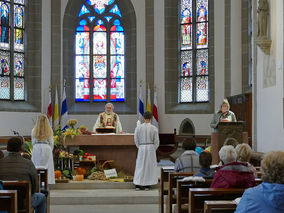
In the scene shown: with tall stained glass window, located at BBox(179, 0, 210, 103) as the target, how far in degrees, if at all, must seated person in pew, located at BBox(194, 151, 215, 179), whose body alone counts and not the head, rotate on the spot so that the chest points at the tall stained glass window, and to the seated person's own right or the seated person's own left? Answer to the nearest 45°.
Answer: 0° — they already face it

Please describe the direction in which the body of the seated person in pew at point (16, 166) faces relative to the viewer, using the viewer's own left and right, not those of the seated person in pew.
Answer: facing away from the viewer

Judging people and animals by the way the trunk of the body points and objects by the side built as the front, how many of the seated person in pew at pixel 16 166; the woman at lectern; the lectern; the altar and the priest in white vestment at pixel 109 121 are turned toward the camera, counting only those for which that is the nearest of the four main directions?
4

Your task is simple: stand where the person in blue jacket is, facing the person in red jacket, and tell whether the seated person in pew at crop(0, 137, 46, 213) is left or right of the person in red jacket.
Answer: left

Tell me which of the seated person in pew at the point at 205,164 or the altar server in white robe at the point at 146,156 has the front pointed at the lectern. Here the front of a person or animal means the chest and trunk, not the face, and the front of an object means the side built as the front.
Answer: the seated person in pew

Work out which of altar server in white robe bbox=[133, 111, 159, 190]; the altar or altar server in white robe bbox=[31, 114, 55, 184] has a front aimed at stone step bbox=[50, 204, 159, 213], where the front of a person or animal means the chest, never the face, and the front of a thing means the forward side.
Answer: the altar

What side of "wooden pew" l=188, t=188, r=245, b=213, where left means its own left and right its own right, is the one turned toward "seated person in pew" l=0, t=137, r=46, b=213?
left

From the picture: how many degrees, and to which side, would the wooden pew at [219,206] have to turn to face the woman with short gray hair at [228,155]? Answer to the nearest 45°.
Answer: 0° — it already faces them

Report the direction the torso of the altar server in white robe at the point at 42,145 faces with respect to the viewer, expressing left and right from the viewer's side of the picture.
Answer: facing away from the viewer

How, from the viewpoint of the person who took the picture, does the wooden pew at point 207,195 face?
facing away from the viewer

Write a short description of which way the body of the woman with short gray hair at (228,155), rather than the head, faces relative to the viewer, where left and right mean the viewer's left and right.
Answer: facing away from the viewer
